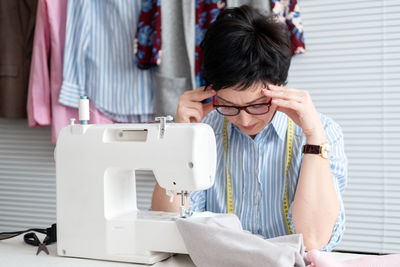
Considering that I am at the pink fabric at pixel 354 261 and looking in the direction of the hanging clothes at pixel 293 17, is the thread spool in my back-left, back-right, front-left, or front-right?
front-left

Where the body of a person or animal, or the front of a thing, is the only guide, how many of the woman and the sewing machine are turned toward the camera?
1

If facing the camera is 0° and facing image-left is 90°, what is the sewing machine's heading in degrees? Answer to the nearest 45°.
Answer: approximately 225°

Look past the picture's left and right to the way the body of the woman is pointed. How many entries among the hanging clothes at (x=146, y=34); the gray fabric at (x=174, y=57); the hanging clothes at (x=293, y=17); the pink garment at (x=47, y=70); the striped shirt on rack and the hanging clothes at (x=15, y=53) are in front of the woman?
0

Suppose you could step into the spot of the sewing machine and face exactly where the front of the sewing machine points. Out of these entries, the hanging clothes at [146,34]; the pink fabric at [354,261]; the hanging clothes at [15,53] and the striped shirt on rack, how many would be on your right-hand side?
1

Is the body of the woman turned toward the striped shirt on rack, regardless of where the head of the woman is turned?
no

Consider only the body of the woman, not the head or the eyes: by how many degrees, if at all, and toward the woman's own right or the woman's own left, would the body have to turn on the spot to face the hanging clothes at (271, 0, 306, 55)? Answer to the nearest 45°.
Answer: approximately 180°

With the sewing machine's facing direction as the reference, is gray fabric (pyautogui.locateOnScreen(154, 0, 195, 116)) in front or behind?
in front

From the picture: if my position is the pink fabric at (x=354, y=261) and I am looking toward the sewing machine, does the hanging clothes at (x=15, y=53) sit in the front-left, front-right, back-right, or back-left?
front-right

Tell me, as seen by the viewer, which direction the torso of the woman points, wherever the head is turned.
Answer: toward the camera

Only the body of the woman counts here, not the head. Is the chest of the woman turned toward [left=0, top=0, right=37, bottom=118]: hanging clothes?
no

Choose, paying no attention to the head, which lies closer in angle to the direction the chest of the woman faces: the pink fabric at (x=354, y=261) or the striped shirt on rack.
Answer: the pink fabric

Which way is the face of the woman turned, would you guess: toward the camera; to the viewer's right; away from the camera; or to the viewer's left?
toward the camera

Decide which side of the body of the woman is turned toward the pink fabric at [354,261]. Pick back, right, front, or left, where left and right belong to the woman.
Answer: front

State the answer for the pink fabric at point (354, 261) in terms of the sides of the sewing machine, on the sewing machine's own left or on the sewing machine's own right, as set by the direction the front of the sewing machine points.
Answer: on the sewing machine's own right
